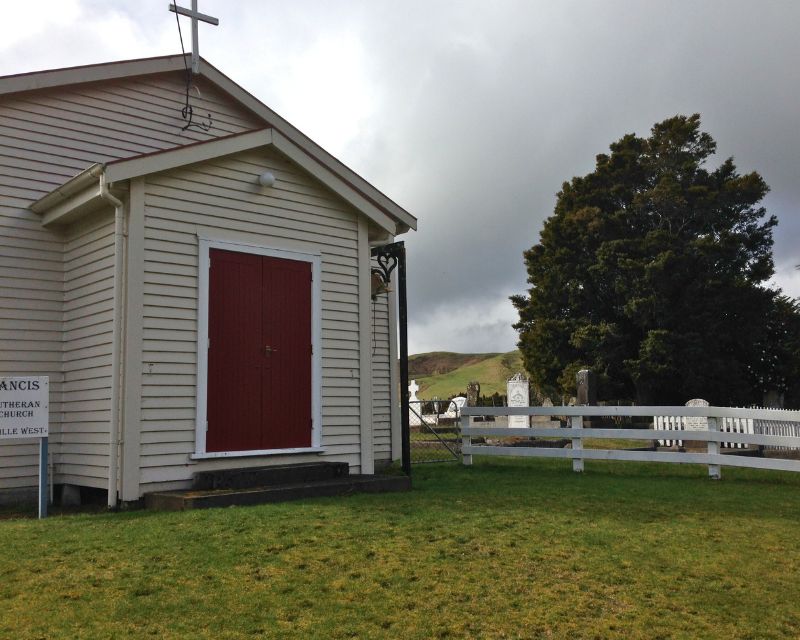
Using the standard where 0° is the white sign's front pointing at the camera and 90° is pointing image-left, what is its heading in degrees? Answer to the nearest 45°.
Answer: approximately 0°

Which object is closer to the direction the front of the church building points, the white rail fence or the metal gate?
the white rail fence

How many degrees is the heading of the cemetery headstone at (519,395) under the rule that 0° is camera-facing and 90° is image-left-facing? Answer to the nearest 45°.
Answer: approximately 0°

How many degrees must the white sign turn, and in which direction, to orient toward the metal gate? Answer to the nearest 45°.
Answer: approximately 135° to its left

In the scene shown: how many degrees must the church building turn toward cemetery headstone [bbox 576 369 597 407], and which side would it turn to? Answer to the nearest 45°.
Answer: approximately 90° to its left

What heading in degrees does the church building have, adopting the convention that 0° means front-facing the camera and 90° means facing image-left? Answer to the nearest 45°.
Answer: approximately 315°

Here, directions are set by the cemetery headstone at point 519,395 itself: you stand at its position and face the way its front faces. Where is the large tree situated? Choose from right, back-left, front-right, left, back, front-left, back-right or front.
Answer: back-left

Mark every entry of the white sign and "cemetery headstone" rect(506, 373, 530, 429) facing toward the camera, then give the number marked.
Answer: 2

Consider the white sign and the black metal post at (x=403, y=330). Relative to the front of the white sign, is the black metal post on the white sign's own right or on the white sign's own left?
on the white sign's own left

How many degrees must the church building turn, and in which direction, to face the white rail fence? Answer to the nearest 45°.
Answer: approximately 45° to its left
